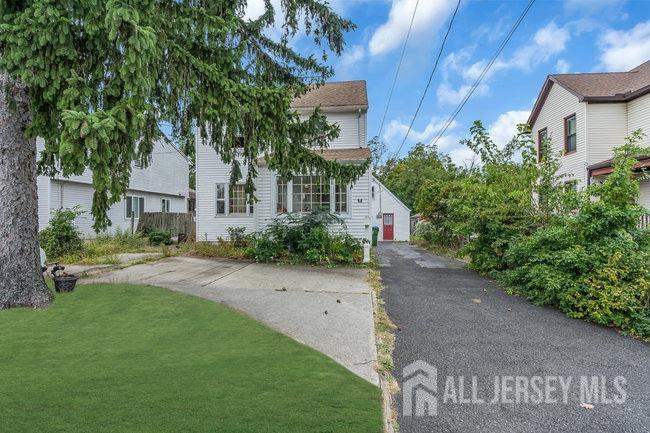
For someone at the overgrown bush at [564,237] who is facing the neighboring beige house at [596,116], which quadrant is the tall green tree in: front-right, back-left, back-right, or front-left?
back-left

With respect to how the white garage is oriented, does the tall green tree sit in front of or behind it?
in front

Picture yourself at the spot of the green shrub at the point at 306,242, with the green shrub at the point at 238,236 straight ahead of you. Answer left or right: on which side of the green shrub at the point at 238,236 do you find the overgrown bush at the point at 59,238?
left

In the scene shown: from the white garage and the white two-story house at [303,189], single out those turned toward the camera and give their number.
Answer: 2

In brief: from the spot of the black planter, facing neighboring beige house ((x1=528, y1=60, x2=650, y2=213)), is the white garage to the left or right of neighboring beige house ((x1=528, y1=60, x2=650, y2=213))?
left

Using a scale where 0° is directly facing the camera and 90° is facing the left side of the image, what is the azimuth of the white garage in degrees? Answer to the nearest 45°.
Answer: approximately 0°

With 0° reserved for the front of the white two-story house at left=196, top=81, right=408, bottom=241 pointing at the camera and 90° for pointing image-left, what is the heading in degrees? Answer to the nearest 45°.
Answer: approximately 0°

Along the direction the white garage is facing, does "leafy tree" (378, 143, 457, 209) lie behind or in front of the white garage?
behind
